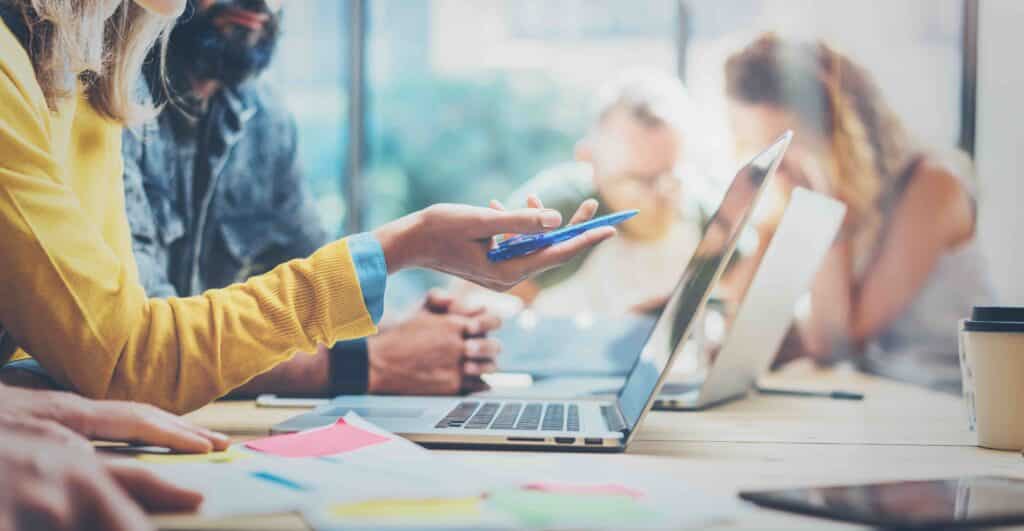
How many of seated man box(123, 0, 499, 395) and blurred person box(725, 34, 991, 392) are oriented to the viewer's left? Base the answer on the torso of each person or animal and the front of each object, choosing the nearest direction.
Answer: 1

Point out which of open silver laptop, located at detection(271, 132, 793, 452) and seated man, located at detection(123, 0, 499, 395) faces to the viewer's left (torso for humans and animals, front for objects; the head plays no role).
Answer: the open silver laptop

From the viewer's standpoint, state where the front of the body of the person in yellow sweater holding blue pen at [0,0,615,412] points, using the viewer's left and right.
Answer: facing to the right of the viewer

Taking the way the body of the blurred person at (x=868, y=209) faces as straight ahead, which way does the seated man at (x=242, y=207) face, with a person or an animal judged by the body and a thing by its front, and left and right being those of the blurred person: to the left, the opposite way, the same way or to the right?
the opposite way

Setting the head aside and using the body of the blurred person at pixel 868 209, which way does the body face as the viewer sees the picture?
to the viewer's left

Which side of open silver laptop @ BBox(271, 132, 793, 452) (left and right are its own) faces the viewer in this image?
left

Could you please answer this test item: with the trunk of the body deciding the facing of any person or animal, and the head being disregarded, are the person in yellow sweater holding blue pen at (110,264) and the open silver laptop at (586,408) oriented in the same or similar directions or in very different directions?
very different directions
